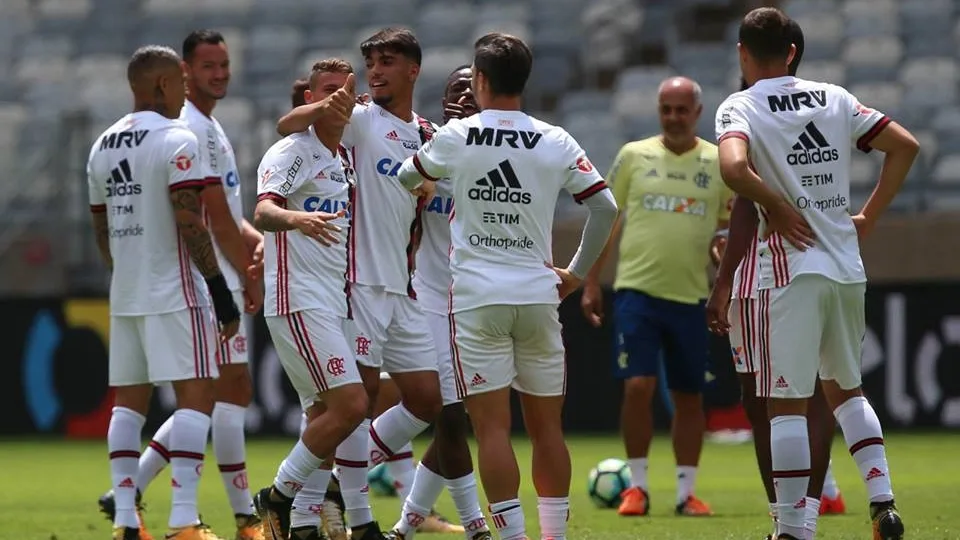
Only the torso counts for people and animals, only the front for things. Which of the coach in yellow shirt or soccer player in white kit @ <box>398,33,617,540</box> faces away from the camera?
the soccer player in white kit

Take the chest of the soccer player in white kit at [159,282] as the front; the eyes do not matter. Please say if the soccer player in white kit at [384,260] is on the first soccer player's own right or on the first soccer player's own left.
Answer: on the first soccer player's own right

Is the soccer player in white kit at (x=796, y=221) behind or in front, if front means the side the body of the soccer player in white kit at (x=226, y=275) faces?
in front

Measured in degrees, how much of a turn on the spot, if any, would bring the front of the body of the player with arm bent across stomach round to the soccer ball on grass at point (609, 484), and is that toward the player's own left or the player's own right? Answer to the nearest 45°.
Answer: approximately 90° to the player's own left

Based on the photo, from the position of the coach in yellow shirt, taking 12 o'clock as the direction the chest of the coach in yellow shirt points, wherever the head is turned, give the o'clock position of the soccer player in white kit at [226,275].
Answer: The soccer player in white kit is roughly at 2 o'clock from the coach in yellow shirt.

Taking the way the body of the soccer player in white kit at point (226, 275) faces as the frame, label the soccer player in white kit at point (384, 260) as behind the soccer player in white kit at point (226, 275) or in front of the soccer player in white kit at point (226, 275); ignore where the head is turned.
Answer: in front

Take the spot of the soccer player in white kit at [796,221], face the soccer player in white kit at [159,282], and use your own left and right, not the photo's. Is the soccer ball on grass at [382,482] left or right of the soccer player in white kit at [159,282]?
right

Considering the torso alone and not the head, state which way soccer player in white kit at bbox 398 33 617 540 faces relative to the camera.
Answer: away from the camera

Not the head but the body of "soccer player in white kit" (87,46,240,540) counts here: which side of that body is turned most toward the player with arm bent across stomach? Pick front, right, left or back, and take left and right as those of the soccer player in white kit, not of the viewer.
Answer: right

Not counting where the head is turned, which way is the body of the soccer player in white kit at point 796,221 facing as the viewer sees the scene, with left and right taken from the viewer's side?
facing away from the viewer and to the left of the viewer

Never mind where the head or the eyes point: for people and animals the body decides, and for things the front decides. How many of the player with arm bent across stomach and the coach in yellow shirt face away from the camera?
0

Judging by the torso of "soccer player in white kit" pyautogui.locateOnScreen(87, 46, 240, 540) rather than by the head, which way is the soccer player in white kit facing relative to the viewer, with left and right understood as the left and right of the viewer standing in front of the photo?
facing away from the viewer and to the right of the viewer
